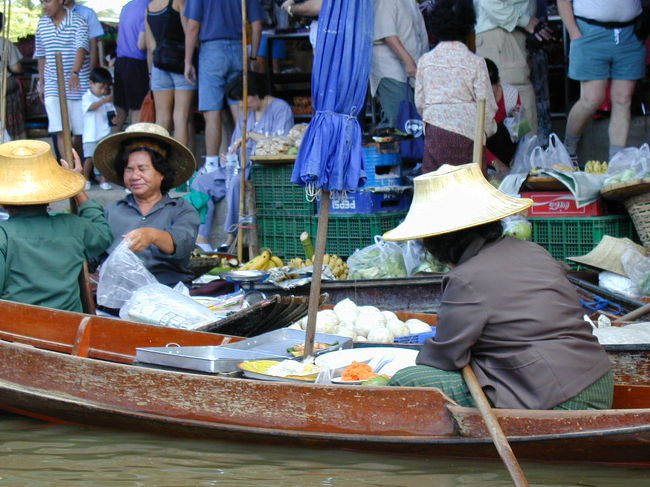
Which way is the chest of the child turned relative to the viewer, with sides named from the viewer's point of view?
facing the viewer and to the right of the viewer

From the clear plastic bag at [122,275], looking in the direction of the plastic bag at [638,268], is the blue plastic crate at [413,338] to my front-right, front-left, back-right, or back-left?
front-right

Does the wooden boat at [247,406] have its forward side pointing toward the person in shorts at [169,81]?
no

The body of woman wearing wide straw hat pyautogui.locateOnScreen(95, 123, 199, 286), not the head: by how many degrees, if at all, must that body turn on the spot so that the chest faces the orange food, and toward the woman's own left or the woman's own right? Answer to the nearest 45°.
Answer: approximately 90° to the woman's own left

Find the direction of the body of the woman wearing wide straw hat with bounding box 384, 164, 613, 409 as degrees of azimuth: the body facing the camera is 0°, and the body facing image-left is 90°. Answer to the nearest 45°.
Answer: approximately 135°

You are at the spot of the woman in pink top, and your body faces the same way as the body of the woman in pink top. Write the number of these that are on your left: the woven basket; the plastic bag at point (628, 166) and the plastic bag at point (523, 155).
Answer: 0

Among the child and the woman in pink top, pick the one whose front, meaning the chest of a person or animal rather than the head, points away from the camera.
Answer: the woman in pink top

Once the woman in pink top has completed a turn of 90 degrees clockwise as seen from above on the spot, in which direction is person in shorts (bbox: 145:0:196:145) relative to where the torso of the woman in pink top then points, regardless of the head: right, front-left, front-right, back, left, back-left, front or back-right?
back-left

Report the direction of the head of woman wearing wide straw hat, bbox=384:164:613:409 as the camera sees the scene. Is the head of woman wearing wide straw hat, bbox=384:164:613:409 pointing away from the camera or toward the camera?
away from the camera

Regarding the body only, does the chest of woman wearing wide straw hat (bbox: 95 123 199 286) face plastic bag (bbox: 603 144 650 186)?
no

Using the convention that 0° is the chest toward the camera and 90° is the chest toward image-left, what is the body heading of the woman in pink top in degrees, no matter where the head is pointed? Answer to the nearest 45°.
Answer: approximately 180°

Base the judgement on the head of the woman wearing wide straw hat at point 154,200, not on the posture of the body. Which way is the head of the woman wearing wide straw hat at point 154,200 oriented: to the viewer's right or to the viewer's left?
to the viewer's left

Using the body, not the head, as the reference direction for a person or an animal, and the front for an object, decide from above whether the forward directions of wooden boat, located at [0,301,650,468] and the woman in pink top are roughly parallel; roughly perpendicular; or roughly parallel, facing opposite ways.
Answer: roughly perpendicular

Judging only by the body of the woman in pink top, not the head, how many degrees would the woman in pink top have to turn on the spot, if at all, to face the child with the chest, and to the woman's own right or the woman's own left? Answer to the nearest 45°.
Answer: approximately 45° to the woman's own left

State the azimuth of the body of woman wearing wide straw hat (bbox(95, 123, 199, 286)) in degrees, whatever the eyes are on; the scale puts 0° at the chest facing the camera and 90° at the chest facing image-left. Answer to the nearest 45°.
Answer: approximately 45°

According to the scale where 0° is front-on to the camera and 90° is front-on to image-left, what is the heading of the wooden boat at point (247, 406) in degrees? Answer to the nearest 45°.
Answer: approximately 90°

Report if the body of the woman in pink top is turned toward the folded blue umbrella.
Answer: no
